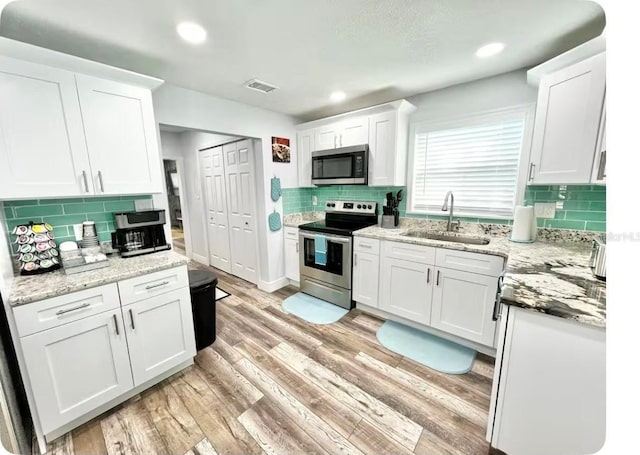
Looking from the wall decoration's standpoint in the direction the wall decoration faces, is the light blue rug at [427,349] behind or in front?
in front

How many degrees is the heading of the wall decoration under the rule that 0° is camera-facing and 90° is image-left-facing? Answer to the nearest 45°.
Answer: approximately 315°

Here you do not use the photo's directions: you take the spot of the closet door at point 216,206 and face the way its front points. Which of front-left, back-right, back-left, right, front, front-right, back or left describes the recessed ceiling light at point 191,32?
front-left

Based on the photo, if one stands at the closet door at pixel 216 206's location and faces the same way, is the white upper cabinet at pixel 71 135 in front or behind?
in front

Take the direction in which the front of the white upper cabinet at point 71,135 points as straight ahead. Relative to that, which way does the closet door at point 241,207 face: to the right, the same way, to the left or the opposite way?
to the right

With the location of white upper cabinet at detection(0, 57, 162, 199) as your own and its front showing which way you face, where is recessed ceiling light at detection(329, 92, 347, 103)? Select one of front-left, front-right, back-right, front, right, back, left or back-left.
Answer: front-left

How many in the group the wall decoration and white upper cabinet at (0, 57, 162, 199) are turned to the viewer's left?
0

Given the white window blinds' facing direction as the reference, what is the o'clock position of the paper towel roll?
The paper towel roll is roughly at 9 o'clock from the white window blinds.

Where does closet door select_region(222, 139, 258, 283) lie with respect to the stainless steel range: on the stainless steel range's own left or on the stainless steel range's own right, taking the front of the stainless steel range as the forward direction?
on the stainless steel range's own right
